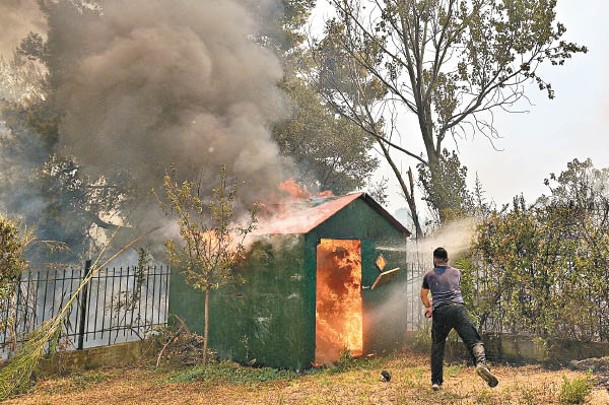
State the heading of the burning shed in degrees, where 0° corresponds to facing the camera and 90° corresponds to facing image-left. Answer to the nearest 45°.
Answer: approximately 315°

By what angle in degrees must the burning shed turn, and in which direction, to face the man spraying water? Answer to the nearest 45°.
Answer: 0° — it already faces them

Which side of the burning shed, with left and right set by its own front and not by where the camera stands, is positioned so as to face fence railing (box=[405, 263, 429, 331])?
left

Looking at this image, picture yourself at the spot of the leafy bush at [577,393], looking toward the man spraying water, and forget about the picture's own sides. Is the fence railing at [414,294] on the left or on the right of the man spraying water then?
right

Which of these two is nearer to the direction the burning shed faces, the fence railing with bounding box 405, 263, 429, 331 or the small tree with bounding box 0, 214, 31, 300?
the fence railing

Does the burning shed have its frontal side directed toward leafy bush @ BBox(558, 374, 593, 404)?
yes

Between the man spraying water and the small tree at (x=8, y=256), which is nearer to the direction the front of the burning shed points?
the man spraying water
